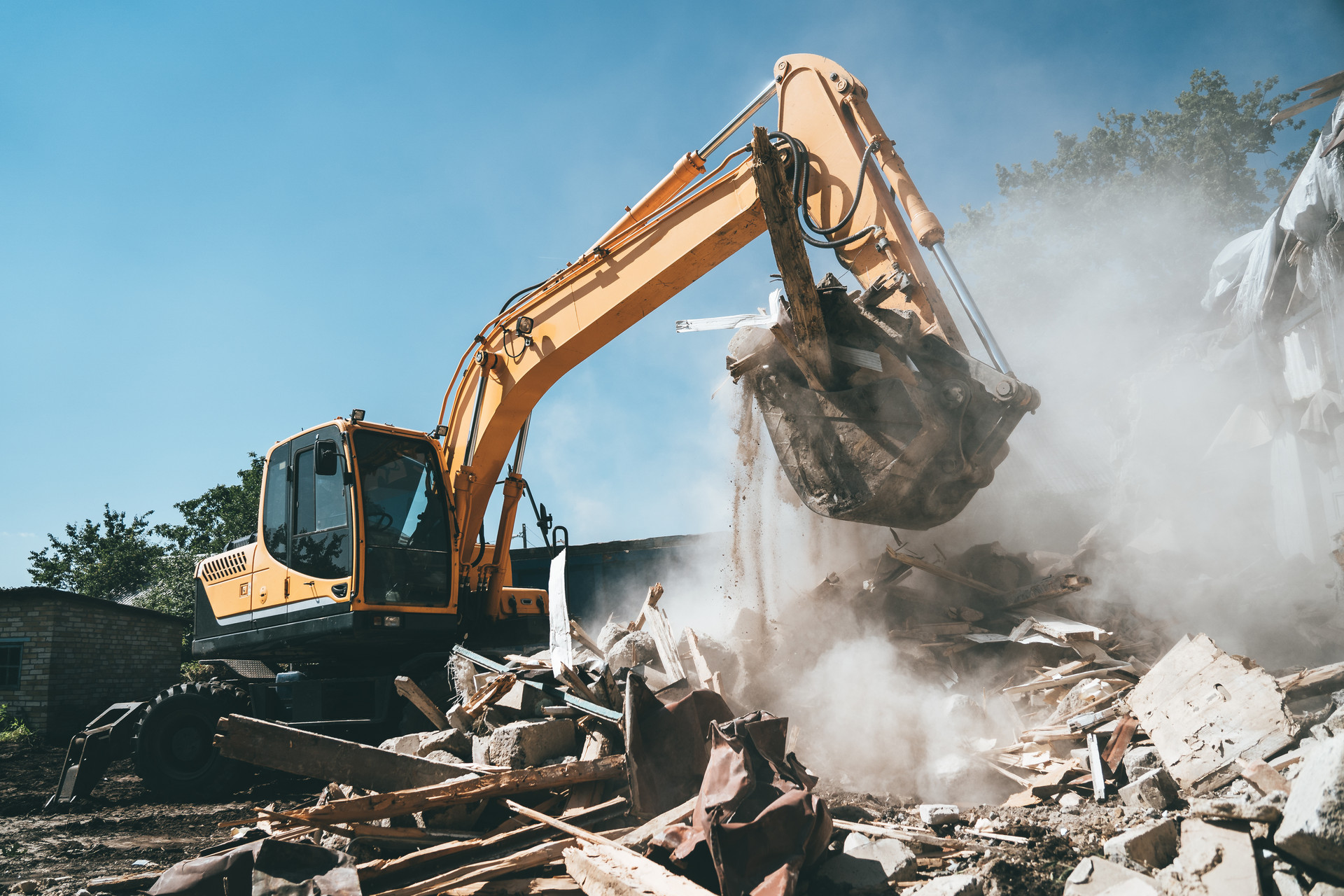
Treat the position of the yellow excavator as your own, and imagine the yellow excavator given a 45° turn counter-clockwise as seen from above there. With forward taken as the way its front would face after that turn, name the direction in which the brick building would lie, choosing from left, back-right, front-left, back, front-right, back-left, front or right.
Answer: back-left

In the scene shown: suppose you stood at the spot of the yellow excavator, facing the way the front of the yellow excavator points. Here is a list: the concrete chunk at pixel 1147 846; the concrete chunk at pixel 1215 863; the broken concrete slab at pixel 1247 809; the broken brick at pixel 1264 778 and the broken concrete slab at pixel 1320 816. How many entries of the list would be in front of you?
5

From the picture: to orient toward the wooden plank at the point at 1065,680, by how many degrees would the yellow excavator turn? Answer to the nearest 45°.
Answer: approximately 45° to its left

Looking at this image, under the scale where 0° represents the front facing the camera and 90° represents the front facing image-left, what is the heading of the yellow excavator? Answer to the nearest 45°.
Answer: approximately 315°

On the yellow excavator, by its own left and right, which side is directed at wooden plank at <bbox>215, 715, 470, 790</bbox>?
right

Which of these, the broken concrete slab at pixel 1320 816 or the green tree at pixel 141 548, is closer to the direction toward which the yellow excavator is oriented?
the broken concrete slab

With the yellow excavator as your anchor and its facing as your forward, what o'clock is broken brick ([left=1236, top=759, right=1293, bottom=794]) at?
The broken brick is roughly at 12 o'clock from the yellow excavator.

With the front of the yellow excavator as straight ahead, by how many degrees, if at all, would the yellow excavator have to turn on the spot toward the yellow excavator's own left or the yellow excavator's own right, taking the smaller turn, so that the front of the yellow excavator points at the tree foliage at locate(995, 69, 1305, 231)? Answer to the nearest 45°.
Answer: approximately 90° to the yellow excavator's own left

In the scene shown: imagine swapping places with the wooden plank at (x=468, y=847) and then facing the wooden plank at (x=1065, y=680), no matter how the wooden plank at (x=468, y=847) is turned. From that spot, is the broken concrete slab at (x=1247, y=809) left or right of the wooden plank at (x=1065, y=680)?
right

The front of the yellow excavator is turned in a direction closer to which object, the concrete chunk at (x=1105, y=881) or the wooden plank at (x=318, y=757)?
the concrete chunk

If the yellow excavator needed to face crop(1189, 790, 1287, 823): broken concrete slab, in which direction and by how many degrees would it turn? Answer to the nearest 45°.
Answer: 0° — it already faces it

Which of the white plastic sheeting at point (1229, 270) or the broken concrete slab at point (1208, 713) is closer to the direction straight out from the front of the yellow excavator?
the broken concrete slab

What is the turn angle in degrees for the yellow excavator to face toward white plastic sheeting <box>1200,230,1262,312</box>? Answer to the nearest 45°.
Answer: approximately 45° to its left

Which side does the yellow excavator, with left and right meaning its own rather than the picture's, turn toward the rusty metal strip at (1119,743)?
front

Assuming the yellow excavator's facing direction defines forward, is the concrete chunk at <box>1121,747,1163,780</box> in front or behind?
in front

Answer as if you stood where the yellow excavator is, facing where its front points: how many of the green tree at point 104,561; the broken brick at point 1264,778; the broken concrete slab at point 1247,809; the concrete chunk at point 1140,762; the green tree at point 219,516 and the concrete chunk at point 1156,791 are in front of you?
4

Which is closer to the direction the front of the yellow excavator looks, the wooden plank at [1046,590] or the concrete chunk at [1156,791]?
the concrete chunk

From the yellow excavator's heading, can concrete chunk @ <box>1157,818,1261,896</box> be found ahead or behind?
ahead
